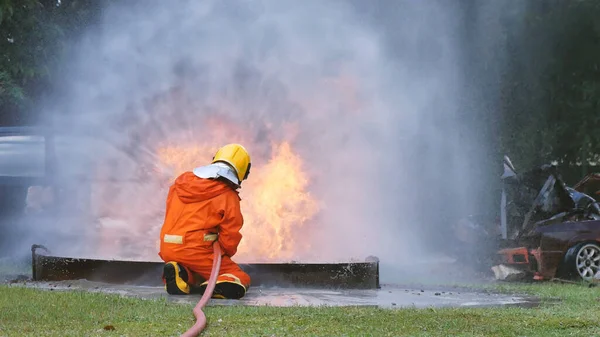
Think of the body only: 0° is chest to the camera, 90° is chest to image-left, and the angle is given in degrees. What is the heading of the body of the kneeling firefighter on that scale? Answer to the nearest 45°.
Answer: approximately 225°

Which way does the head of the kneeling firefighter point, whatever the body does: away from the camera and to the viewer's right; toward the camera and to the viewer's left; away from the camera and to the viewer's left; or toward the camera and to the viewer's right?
away from the camera and to the viewer's right

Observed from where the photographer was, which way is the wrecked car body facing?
facing the viewer and to the left of the viewer

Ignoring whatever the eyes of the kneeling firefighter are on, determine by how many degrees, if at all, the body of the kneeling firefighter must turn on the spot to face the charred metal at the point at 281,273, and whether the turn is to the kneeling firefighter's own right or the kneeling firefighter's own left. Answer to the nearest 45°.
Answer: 0° — they already face it

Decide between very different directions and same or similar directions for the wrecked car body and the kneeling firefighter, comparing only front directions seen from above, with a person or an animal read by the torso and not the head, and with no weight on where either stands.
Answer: very different directions

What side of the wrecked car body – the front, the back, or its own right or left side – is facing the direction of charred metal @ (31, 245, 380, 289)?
front

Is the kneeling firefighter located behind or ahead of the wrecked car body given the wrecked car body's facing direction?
ahead
